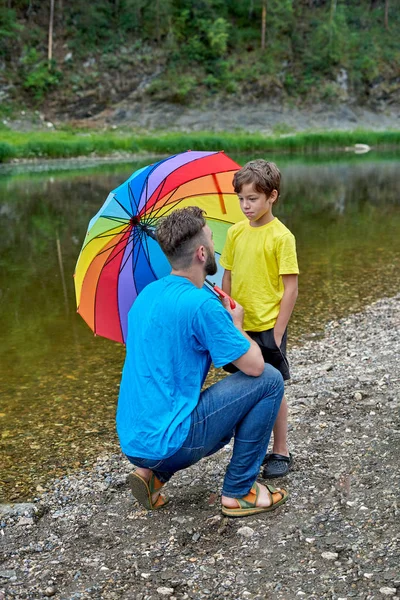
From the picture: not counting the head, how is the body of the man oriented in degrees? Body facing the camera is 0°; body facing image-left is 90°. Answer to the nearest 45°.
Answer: approximately 225°

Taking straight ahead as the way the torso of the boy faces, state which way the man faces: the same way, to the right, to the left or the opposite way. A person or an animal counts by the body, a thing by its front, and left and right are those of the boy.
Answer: the opposite way

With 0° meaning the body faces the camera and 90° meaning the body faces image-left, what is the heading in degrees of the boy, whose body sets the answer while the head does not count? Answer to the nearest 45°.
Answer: approximately 45°

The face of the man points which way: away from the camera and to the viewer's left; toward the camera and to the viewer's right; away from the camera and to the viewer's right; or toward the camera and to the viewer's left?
away from the camera and to the viewer's right

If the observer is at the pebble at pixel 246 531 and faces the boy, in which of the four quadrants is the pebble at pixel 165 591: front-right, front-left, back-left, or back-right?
back-left

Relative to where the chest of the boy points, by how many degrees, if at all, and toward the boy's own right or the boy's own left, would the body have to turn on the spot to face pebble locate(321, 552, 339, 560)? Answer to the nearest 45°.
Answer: approximately 45° to the boy's own left

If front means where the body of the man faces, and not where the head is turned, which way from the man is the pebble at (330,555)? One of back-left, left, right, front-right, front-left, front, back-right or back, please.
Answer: right
